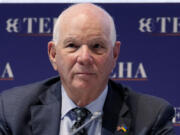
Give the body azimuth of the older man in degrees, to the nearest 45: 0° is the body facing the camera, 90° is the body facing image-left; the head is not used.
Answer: approximately 0°
